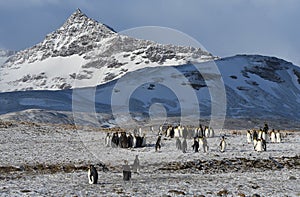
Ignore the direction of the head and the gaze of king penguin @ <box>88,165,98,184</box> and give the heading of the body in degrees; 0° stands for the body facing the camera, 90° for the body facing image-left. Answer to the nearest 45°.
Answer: approximately 90°
